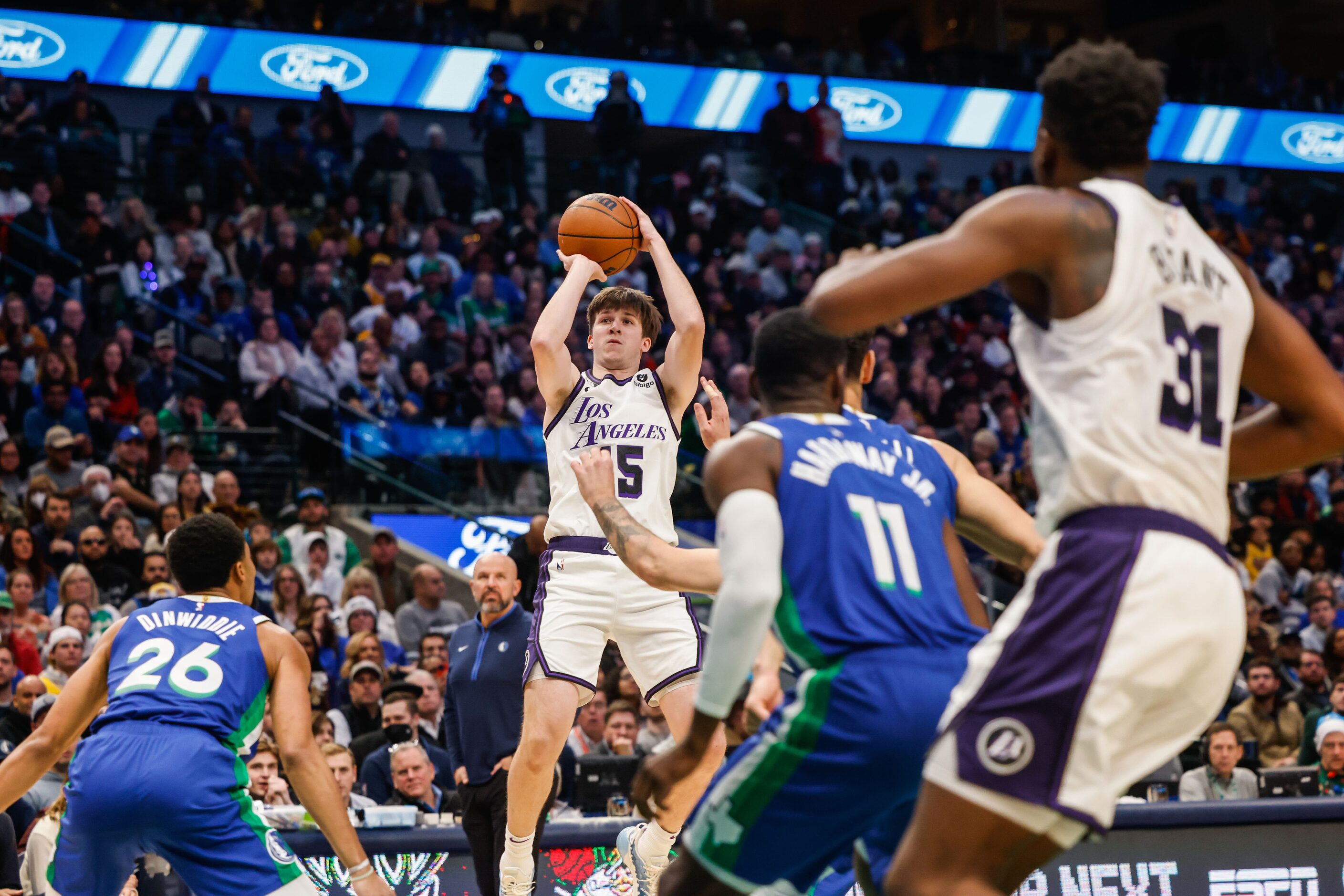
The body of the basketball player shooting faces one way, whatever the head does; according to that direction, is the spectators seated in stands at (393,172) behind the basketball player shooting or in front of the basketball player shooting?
behind

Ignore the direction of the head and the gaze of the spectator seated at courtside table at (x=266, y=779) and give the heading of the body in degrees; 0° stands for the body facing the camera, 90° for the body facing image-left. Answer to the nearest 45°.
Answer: approximately 0°

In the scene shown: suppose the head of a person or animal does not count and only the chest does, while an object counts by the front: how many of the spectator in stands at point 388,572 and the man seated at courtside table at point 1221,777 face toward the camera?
2

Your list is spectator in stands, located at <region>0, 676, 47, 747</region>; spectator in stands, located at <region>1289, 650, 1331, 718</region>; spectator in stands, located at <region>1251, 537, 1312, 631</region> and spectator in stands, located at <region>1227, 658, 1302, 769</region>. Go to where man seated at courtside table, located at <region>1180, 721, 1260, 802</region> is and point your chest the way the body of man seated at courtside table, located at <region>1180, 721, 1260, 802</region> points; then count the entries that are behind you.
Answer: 3

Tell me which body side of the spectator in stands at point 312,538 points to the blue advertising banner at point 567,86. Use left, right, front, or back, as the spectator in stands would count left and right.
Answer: back

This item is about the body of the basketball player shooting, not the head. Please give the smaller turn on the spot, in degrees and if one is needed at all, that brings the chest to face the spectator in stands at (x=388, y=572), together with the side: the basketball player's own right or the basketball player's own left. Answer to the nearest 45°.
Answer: approximately 180°

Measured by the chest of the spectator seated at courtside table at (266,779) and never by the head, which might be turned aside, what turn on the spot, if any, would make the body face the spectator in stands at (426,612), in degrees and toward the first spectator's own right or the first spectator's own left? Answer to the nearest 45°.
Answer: approximately 180°

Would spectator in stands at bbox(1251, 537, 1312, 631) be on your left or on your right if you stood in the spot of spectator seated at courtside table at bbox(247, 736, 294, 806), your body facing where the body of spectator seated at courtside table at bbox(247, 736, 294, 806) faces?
on your left

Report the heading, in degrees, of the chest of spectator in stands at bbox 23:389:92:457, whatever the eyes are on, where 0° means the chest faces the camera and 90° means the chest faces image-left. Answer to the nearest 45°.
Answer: approximately 0°
